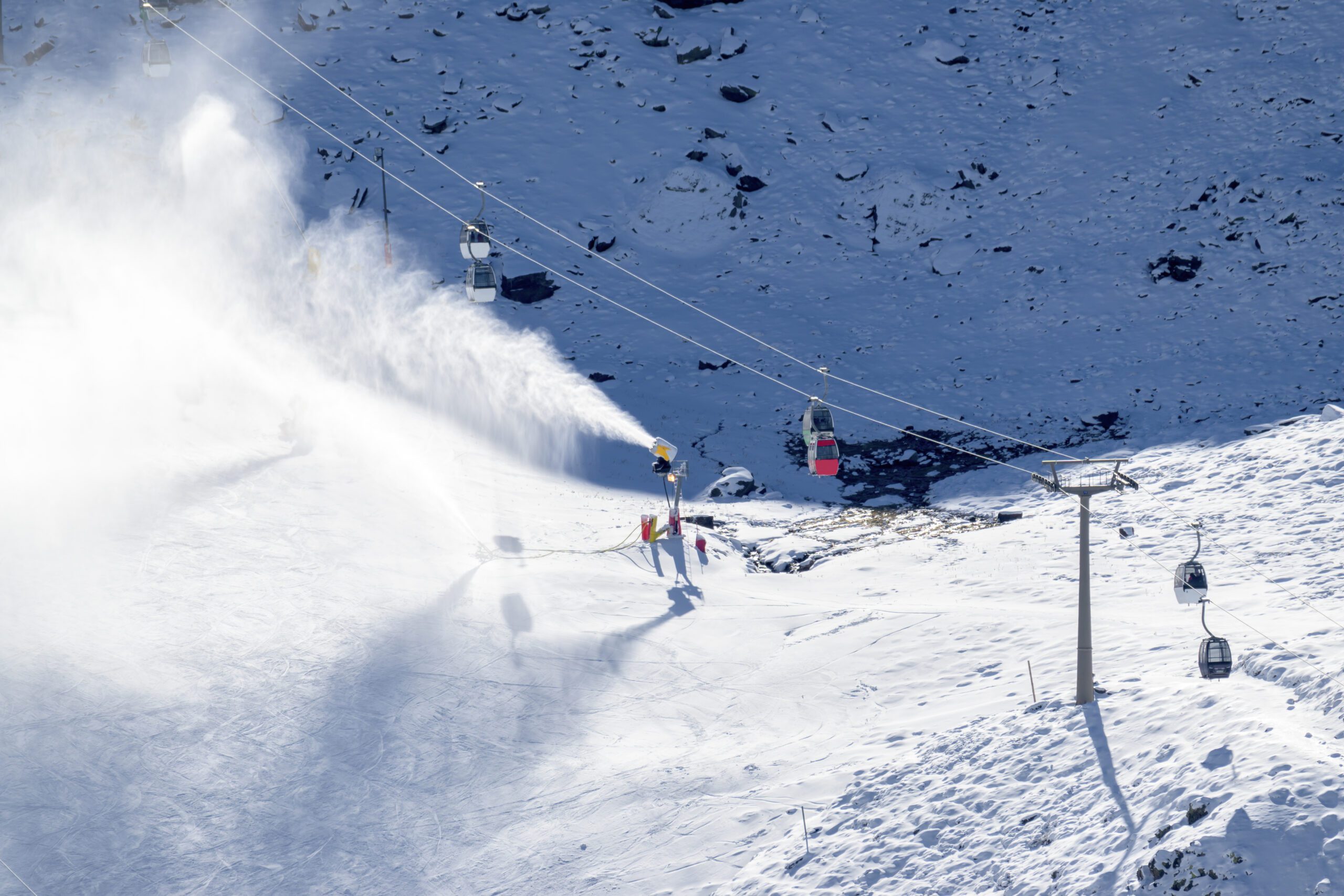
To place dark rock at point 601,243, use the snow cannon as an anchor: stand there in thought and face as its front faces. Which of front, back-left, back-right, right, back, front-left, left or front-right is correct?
right

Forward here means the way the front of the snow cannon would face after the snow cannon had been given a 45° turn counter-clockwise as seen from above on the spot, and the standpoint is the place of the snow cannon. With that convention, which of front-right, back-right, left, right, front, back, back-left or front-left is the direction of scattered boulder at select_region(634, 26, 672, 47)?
back-right

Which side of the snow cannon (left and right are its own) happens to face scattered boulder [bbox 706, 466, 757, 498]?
right

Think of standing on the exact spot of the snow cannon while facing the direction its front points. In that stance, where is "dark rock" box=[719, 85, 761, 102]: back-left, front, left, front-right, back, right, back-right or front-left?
right

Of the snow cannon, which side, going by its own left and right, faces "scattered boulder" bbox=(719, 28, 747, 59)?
right

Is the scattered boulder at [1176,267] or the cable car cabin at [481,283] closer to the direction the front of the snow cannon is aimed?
the cable car cabin

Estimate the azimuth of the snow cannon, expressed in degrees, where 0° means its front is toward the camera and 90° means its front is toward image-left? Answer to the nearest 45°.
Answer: approximately 90°
